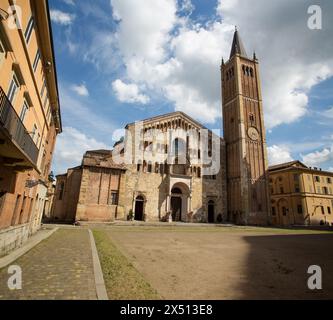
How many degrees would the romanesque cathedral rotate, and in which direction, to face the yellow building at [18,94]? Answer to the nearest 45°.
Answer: approximately 45° to its right

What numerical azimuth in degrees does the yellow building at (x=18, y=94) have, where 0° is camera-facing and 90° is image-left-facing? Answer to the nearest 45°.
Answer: approximately 270°

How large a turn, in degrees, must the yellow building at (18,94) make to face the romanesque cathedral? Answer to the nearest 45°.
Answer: approximately 45° to its left

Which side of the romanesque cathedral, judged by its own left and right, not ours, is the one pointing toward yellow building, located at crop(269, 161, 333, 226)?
left

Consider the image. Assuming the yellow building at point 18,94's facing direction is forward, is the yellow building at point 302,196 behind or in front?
in front

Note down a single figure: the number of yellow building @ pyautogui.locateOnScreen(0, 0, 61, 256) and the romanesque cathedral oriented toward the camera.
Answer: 1
